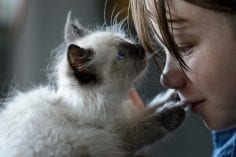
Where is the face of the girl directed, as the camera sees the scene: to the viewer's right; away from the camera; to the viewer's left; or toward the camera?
to the viewer's left

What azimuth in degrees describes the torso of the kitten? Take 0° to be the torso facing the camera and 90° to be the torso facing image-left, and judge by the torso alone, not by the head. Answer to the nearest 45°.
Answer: approximately 270°

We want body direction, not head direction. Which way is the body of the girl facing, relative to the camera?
to the viewer's left
